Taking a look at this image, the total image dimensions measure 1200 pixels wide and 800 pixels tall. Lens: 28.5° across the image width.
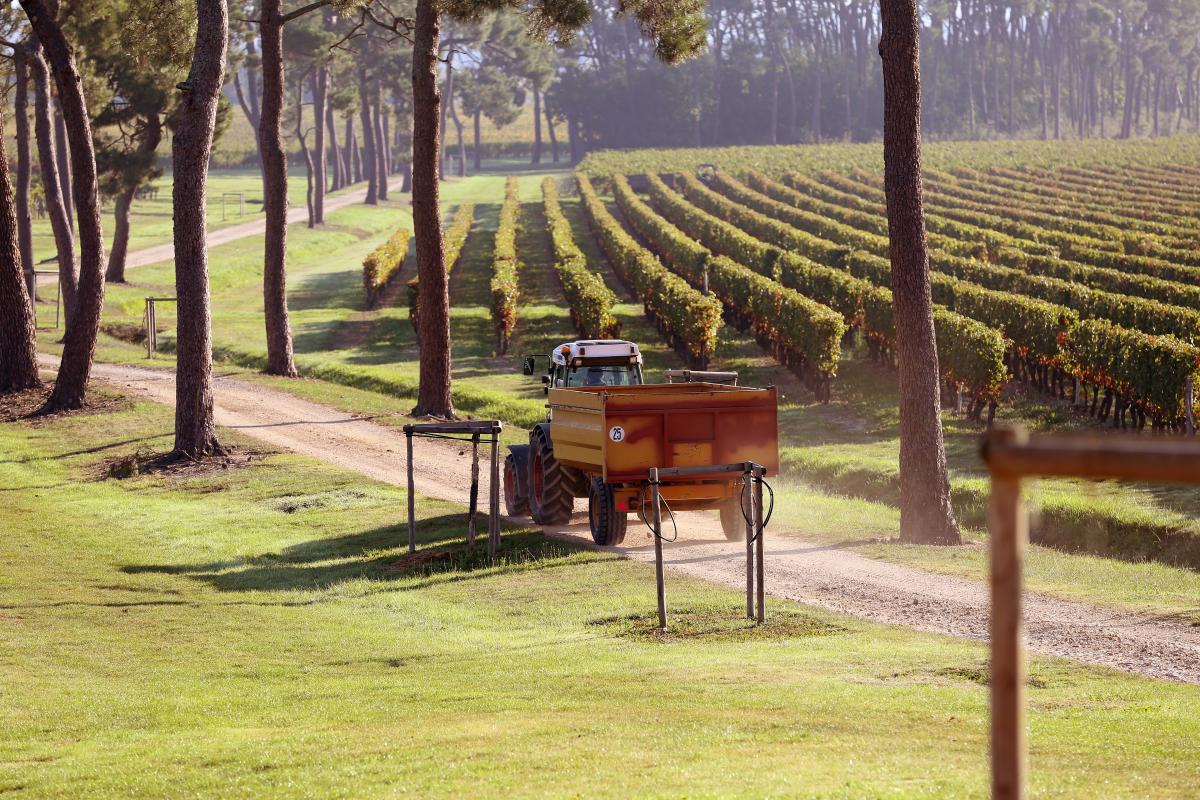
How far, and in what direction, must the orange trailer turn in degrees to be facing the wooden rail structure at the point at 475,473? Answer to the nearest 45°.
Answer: approximately 45° to its left

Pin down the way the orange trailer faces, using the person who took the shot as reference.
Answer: facing away from the viewer and to the left of the viewer

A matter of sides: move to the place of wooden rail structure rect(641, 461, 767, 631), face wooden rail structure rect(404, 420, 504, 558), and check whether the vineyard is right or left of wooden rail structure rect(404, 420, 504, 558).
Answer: right

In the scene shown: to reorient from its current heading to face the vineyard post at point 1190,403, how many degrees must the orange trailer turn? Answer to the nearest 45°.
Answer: approximately 90° to its right

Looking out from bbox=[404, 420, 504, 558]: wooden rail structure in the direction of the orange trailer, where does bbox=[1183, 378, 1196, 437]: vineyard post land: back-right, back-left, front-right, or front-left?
front-left

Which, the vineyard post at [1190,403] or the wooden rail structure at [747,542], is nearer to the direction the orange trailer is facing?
the vineyard post

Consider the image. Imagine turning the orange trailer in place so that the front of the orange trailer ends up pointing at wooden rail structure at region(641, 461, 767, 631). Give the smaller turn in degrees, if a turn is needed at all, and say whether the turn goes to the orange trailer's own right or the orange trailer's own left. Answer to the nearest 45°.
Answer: approximately 135° to the orange trailer's own left

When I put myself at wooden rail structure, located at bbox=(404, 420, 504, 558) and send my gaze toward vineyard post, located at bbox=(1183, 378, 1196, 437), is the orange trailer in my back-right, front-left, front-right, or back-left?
front-right

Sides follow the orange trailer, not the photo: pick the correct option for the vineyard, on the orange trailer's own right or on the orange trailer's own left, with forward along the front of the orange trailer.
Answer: on the orange trailer's own right
